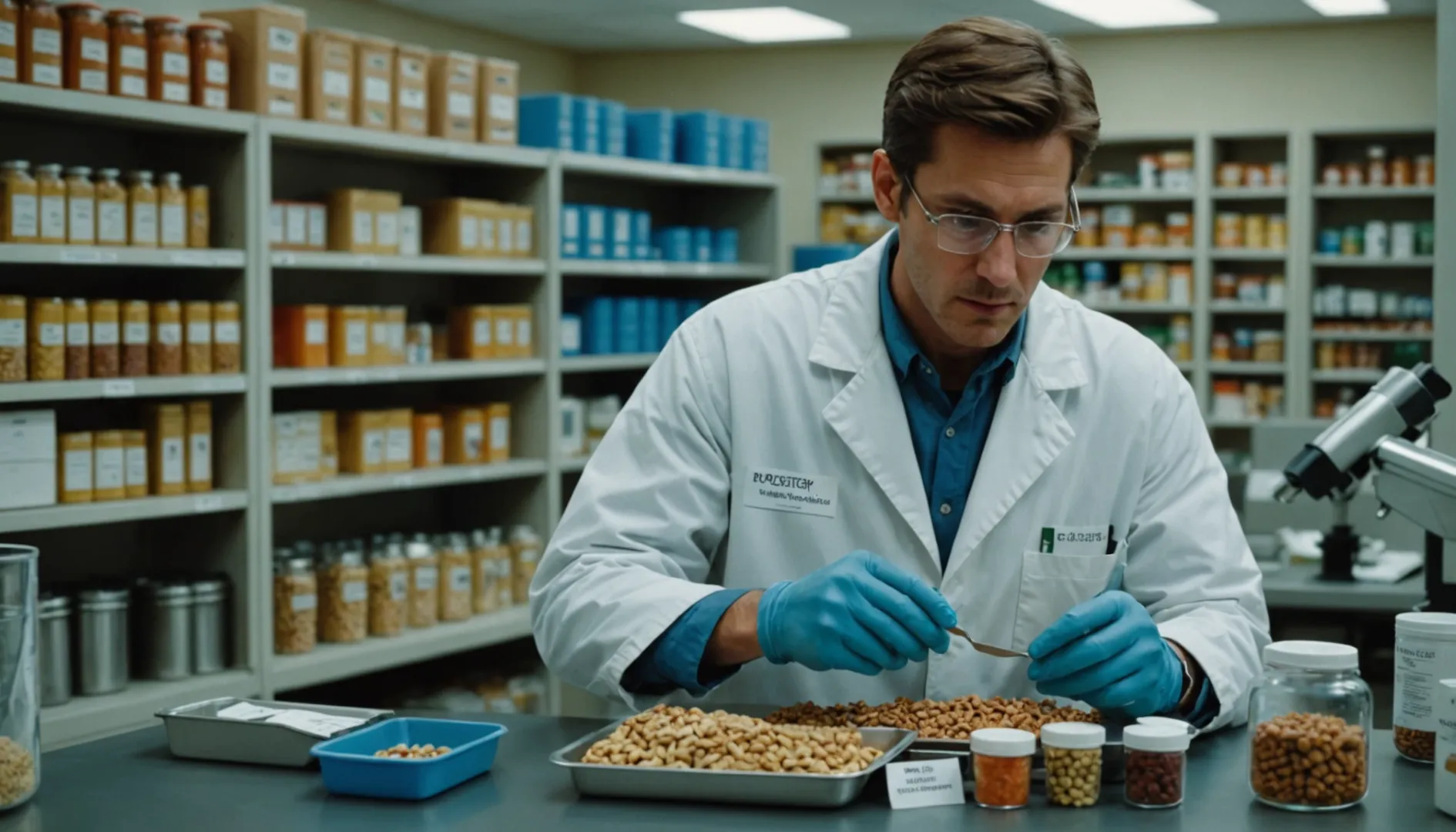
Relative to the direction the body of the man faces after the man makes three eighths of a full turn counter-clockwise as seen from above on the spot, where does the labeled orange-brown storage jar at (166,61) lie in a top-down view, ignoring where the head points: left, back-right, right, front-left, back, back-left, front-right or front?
left

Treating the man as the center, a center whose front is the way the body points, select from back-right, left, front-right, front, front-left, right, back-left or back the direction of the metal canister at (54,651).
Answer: back-right

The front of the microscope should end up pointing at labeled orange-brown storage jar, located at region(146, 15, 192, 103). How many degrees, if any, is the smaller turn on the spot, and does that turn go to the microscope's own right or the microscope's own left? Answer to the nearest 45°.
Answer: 0° — it already faces it

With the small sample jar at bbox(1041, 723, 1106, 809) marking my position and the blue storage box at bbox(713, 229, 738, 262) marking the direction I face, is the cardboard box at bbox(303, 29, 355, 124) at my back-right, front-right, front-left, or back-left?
front-left

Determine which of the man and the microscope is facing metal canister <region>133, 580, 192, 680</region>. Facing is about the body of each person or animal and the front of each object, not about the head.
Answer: the microscope

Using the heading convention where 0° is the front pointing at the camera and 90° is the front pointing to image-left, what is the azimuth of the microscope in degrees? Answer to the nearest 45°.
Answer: approximately 90°

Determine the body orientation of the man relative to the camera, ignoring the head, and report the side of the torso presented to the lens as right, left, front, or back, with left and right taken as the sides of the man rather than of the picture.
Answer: front

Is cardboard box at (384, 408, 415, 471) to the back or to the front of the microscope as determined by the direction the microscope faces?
to the front

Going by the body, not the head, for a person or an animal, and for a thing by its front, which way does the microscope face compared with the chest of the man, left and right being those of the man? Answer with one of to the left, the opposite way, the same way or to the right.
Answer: to the right

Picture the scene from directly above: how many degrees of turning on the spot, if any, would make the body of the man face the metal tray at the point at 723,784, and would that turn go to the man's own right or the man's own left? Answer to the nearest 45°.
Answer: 0° — they already face it
